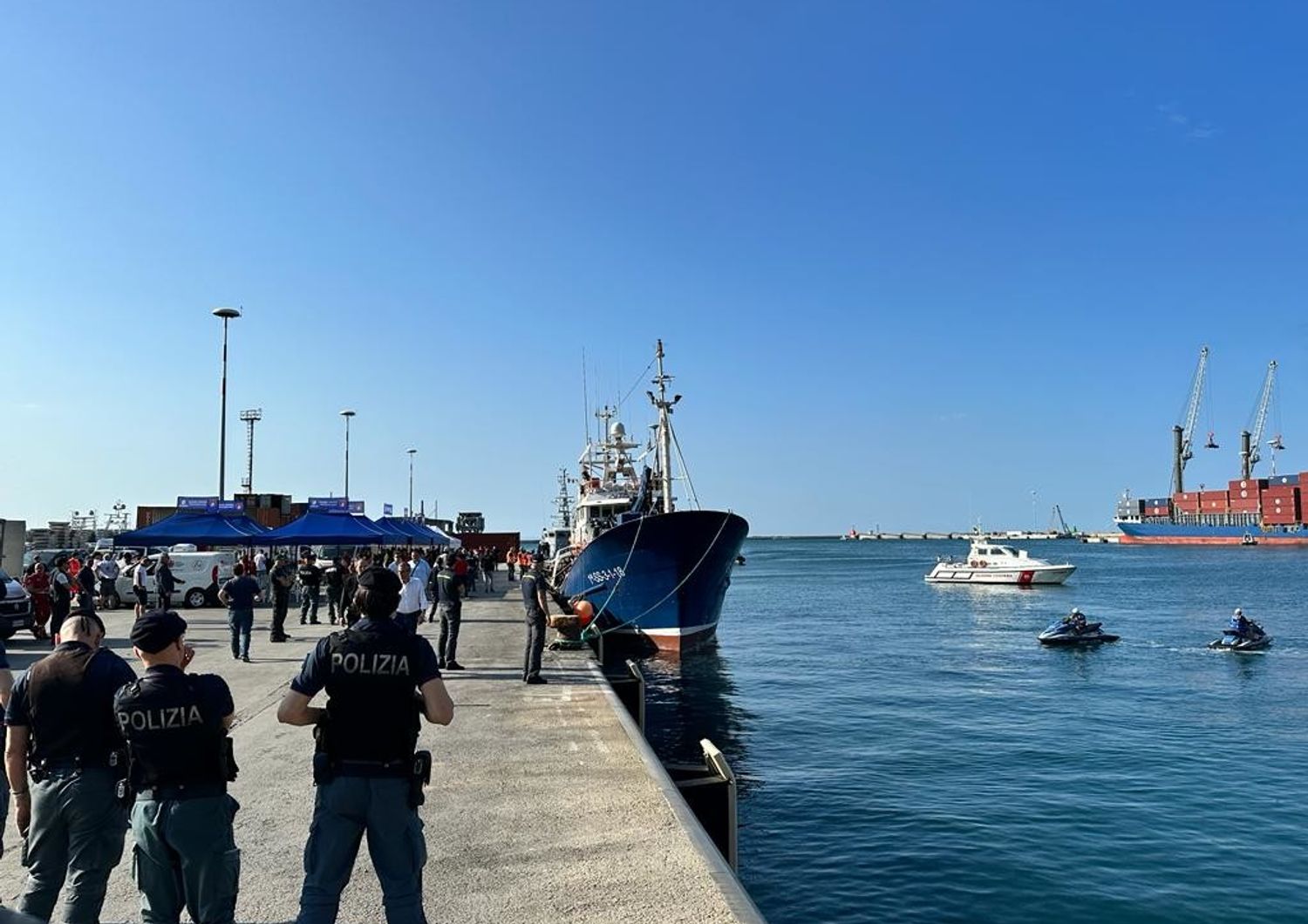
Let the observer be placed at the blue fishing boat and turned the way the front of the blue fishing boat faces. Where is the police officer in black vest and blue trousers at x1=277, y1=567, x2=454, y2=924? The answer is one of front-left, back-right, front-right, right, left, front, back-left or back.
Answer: front-right

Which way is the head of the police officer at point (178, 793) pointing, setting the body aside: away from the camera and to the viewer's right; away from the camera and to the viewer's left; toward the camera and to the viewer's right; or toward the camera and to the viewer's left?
away from the camera and to the viewer's right

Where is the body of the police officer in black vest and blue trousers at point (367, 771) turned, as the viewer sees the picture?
away from the camera

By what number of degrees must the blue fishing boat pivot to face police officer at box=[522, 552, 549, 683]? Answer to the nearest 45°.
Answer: approximately 45° to its right

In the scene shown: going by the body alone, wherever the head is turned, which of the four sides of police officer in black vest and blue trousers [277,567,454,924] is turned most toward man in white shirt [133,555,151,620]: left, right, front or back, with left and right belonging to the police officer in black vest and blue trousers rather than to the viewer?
front

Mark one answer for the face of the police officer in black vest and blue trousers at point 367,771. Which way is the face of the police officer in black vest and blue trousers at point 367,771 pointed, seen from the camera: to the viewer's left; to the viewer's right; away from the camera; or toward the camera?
away from the camera
